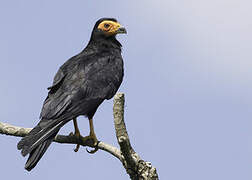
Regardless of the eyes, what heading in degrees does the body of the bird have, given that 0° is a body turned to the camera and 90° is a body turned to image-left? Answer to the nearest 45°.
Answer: approximately 270°
